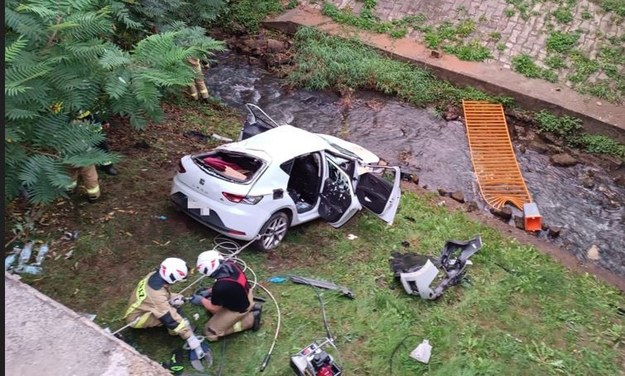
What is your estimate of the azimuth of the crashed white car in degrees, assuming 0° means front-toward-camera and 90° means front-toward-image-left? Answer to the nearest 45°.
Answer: approximately 225°

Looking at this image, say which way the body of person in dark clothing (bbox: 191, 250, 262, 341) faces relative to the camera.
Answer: to the viewer's left

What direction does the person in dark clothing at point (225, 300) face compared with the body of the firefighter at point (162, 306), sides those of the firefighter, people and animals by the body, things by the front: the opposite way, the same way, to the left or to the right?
the opposite way

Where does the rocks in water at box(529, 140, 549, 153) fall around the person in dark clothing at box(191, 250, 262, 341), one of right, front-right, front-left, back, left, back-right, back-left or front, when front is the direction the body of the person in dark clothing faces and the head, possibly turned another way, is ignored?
back-right

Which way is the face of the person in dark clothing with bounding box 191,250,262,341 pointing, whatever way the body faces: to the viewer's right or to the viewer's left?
to the viewer's left

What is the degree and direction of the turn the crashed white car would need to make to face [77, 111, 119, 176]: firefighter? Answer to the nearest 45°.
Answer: approximately 135° to its left

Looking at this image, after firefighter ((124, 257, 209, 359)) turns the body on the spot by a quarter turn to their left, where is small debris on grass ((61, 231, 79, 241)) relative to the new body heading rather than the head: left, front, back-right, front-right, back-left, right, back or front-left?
front-left

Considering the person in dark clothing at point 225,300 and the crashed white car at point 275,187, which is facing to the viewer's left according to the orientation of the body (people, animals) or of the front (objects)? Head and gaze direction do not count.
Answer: the person in dark clothing

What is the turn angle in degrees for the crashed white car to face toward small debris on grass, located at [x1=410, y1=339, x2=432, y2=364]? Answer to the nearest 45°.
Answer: approximately 90° to its right

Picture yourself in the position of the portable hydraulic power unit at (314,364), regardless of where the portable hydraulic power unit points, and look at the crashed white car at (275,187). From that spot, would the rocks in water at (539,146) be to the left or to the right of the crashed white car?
right

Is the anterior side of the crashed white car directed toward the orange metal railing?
yes

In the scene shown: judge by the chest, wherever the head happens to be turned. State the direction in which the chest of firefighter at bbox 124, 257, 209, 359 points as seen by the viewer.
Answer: to the viewer's right

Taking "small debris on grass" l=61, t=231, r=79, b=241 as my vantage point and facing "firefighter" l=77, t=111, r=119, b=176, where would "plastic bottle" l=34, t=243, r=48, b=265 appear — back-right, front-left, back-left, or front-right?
back-left

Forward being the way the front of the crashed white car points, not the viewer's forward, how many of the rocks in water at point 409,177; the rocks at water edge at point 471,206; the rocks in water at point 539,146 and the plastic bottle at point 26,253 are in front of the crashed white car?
3

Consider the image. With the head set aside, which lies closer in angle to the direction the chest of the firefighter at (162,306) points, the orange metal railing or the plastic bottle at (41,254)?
the orange metal railing
